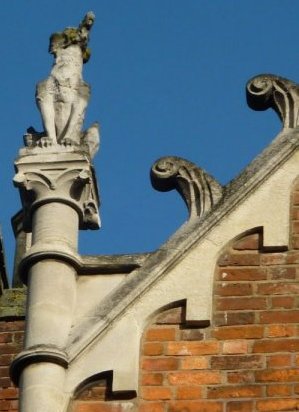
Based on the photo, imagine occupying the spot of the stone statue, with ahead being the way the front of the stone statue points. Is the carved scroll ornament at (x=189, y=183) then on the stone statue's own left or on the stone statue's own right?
on the stone statue's own left

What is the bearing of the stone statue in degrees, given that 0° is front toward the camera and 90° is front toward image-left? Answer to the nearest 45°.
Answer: approximately 0°

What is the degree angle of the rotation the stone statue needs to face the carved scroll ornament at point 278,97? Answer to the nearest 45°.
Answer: approximately 90° to its left
